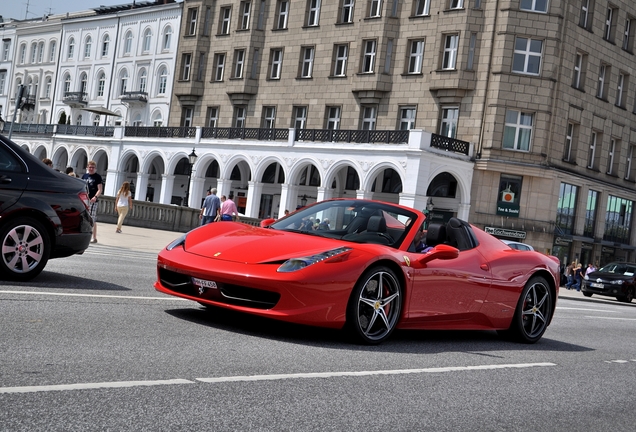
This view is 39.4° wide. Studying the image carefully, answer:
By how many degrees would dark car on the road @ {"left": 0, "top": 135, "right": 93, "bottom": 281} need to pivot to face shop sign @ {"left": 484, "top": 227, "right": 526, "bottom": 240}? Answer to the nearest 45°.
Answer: approximately 135° to its right

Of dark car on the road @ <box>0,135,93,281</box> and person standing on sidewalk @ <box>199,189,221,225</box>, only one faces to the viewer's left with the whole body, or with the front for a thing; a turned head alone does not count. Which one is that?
the dark car on the road

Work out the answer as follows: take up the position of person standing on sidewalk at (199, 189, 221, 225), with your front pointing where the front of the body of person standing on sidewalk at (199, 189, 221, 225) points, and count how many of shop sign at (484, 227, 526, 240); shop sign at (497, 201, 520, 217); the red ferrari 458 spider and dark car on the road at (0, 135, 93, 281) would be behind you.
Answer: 2

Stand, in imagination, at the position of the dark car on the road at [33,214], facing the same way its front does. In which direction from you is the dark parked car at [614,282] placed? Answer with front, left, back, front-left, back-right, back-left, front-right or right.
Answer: back-right

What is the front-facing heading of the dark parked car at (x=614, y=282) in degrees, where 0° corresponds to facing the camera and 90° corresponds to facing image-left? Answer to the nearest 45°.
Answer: approximately 45°

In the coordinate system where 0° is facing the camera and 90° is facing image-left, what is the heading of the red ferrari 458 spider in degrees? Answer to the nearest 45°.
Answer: approximately 45°

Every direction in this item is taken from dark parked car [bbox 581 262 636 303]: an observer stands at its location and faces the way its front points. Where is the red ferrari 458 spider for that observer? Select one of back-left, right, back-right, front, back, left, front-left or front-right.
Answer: front-left

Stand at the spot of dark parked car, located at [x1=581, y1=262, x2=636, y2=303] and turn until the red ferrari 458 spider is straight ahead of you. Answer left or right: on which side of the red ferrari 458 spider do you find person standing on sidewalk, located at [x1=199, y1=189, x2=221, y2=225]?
right

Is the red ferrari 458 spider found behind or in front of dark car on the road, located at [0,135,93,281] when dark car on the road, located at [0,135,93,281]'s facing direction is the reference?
behind

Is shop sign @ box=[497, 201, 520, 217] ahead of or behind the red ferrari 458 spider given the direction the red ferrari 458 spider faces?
behind

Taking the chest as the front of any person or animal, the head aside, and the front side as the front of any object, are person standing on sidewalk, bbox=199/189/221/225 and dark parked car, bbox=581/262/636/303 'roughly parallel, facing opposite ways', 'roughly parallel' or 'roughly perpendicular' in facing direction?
roughly perpendicular
